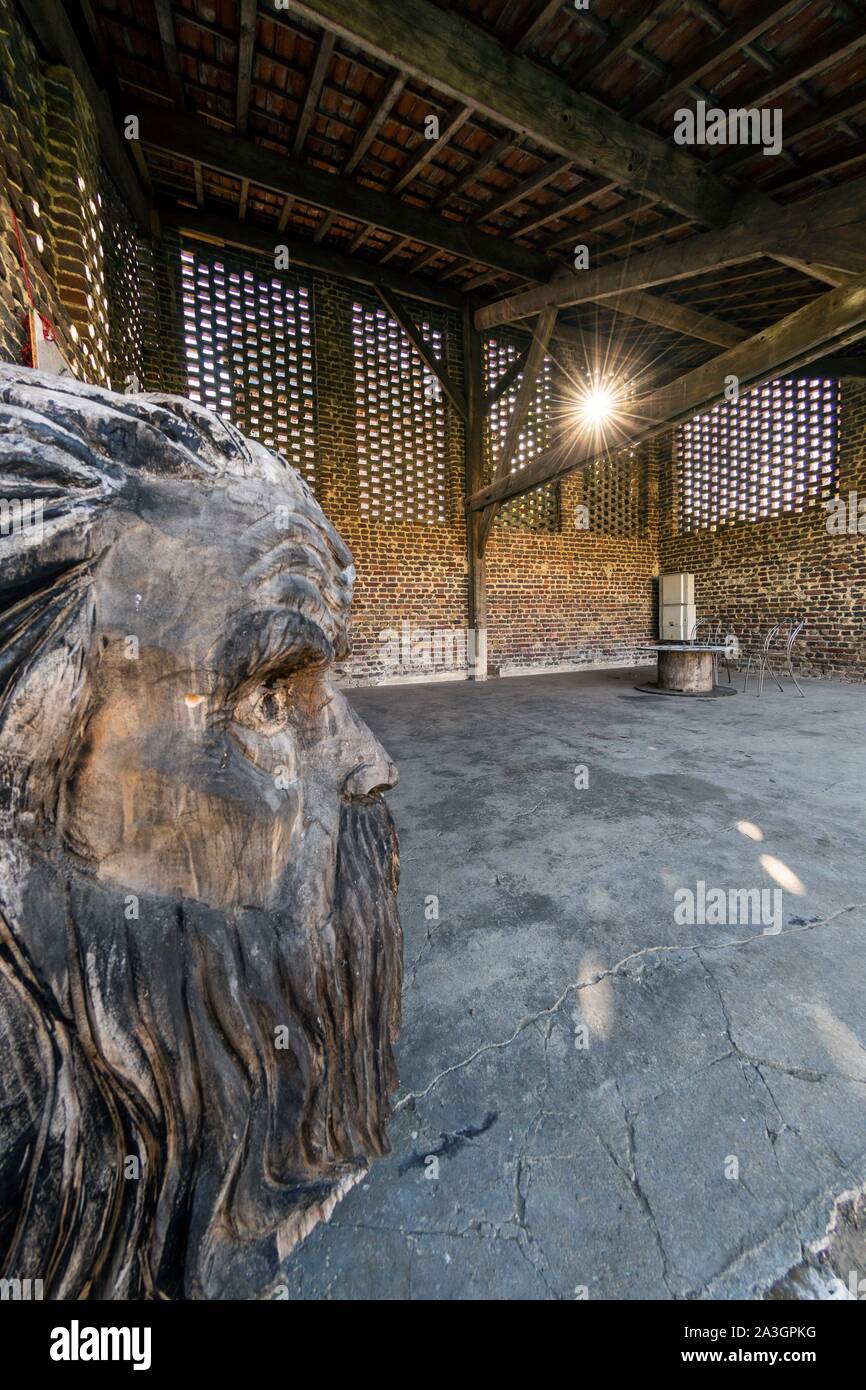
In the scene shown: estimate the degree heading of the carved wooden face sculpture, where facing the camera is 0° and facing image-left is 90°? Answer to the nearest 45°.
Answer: approximately 270°

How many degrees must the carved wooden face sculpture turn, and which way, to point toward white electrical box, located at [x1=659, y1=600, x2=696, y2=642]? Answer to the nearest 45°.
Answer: approximately 45° to its left
